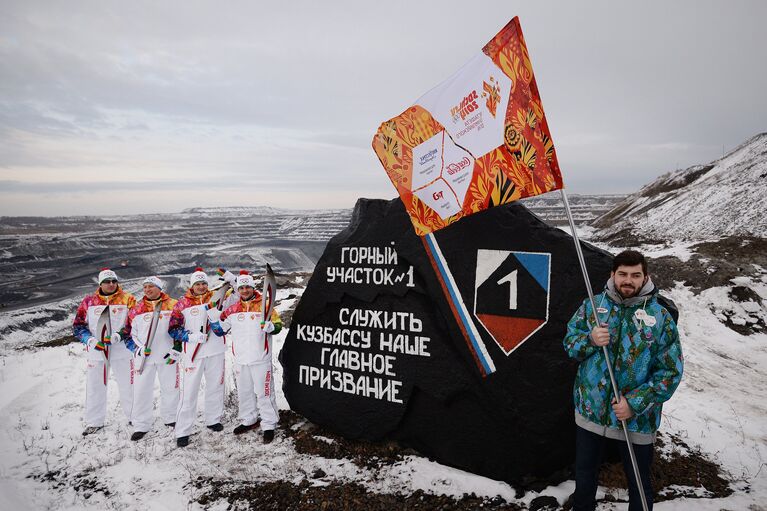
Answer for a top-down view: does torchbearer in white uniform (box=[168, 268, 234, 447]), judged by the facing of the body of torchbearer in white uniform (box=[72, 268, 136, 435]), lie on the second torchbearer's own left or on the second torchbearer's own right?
on the second torchbearer's own left

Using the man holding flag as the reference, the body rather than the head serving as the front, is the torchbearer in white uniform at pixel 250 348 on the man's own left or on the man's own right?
on the man's own right

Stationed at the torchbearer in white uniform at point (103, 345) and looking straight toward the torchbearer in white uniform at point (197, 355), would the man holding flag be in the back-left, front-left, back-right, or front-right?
front-right

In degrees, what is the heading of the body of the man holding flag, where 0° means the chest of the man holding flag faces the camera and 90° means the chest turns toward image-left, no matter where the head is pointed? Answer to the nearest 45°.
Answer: approximately 0°

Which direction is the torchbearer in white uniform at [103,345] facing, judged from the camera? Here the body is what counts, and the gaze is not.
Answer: toward the camera

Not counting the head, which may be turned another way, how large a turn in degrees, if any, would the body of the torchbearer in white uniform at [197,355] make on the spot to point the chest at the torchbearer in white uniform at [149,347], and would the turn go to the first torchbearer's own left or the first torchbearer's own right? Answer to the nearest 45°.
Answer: approximately 135° to the first torchbearer's own right

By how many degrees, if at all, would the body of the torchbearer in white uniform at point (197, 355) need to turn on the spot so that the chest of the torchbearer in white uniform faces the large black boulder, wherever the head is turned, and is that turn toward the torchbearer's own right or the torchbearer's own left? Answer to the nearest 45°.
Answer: approximately 45° to the torchbearer's own left

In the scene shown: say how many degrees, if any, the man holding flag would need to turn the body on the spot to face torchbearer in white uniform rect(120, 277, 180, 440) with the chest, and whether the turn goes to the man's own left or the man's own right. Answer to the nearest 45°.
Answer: approximately 90° to the man's own right

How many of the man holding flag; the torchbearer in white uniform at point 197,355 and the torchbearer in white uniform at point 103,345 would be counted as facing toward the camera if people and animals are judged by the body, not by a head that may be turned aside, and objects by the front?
3

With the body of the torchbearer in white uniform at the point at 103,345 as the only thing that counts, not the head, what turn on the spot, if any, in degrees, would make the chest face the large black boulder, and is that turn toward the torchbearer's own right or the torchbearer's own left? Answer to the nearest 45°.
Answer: approximately 45° to the torchbearer's own left

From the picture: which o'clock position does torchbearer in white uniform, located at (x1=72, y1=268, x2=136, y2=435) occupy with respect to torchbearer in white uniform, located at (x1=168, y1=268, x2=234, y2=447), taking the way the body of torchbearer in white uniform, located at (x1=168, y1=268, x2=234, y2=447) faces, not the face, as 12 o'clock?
torchbearer in white uniform, located at (x1=72, y1=268, x2=136, y2=435) is roughly at 4 o'clock from torchbearer in white uniform, located at (x1=168, y1=268, x2=234, y2=447).

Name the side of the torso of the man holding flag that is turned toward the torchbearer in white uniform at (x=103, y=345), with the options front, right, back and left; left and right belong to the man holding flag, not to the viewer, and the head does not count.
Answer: right
